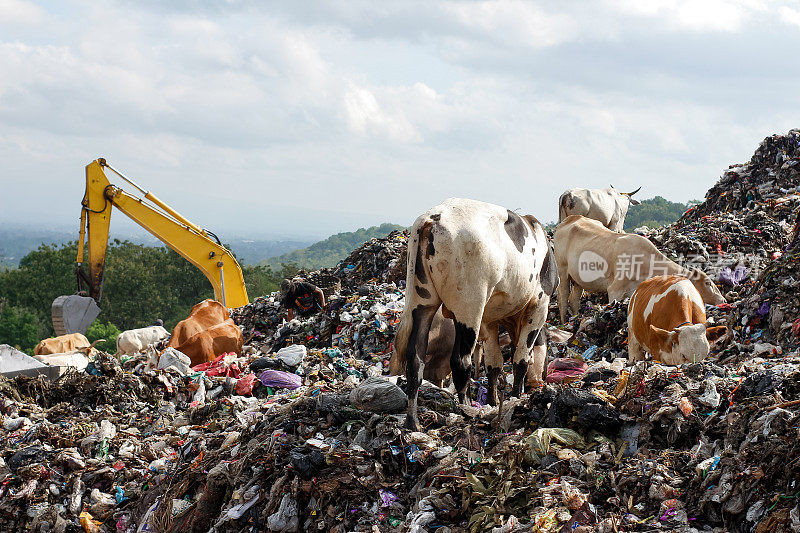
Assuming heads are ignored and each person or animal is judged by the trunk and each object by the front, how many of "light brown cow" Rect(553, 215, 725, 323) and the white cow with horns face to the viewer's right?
2

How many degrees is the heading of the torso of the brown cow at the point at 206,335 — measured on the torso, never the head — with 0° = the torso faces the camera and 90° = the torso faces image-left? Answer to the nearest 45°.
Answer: approximately 180°

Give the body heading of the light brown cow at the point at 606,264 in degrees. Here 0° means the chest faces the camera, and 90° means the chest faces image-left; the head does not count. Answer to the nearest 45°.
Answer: approximately 270°

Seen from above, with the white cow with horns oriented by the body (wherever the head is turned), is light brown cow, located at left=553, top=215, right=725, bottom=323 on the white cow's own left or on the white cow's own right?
on the white cow's own right

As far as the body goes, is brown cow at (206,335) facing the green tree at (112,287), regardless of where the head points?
yes

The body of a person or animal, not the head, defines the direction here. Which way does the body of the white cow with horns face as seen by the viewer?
to the viewer's right

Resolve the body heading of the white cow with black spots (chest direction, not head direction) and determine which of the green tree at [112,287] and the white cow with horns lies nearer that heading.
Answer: the white cow with horns

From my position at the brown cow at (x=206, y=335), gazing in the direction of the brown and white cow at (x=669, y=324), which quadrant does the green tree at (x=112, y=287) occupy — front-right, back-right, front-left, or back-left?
back-left

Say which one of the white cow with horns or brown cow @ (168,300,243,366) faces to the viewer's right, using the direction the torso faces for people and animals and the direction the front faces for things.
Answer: the white cow with horns
